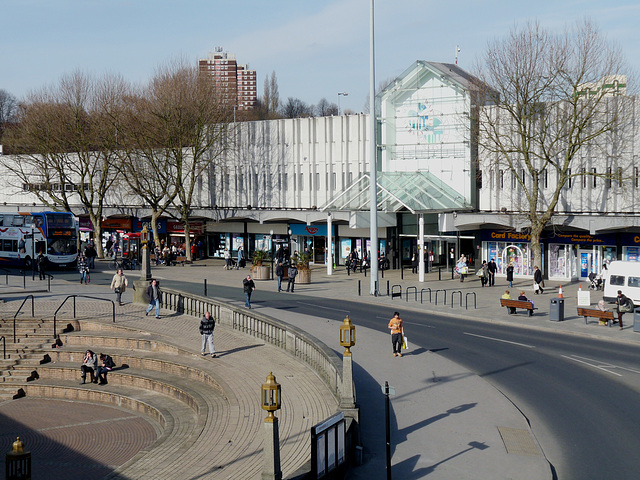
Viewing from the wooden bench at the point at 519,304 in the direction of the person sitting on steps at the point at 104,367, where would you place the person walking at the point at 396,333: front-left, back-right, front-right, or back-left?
front-left

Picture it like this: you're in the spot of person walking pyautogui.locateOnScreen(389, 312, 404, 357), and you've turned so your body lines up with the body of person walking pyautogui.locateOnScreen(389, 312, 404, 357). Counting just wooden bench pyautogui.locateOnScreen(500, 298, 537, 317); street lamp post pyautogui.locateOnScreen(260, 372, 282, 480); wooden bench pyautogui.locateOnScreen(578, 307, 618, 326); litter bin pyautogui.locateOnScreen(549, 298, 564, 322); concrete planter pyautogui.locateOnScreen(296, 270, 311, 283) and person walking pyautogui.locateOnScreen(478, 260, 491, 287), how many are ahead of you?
1

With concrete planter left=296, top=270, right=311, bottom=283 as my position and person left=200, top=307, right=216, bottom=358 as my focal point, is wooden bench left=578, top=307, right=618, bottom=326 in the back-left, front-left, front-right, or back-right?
front-left

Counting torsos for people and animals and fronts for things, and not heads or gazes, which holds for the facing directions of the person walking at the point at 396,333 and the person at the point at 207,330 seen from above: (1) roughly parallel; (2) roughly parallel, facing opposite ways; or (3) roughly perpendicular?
roughly parallel

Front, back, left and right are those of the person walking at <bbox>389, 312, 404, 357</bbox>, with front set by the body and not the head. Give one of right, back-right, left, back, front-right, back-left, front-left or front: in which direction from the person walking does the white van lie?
back-left

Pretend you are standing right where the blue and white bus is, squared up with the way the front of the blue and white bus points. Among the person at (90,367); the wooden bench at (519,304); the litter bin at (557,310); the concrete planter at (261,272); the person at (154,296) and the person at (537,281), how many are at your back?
0

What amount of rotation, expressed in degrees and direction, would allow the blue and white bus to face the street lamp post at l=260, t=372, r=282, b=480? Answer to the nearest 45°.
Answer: approximately 45° to its right

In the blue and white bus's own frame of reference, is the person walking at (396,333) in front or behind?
in front

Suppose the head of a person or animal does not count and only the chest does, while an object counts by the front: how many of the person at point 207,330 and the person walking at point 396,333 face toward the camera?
2

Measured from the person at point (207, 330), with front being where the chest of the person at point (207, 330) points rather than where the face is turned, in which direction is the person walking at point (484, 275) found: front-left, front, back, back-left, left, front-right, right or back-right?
back-left

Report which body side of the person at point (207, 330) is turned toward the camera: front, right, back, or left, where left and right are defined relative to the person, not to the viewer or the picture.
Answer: front

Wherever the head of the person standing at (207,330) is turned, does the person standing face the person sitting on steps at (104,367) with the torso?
no

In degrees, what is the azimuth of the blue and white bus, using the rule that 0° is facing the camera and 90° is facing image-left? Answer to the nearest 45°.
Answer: approximately 315°

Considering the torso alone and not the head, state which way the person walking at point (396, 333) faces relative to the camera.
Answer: toward the camera
